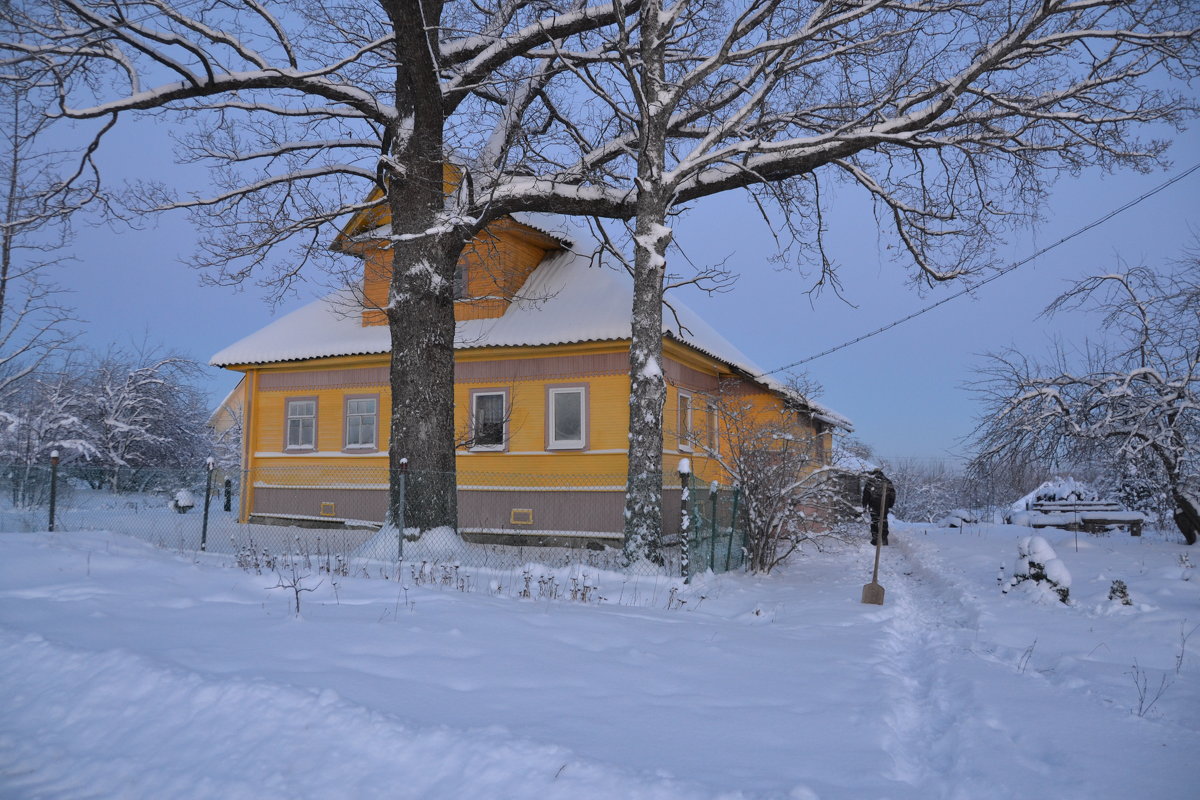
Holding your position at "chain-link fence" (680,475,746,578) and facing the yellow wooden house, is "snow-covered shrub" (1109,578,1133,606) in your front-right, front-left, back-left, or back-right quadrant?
back-right

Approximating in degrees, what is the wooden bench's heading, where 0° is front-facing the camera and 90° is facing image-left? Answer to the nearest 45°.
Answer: approximately 315°

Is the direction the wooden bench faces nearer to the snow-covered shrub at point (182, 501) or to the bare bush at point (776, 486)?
the bare bush

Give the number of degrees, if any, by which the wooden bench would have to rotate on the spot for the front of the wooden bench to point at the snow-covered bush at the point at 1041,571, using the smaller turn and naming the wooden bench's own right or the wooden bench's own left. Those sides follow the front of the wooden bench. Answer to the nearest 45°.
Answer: approximately 45° to the wooden bench's own right

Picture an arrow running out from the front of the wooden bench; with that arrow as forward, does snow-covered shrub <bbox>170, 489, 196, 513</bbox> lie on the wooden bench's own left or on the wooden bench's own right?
on the wooden bench's own right

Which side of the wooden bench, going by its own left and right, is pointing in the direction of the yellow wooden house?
right

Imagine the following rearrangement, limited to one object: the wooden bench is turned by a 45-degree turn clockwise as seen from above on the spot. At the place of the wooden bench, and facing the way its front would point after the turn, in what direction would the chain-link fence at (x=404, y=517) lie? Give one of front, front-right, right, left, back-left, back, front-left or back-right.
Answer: front-right

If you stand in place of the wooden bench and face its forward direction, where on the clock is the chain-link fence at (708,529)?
The chain-link fence is roughly at 2 o'clock from the wooden bench.

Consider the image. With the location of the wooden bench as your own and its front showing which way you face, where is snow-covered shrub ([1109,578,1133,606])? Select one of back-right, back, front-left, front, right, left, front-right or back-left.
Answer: front-right

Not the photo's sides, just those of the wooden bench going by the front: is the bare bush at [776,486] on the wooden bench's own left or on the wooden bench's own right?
on the wooden bench's own right
